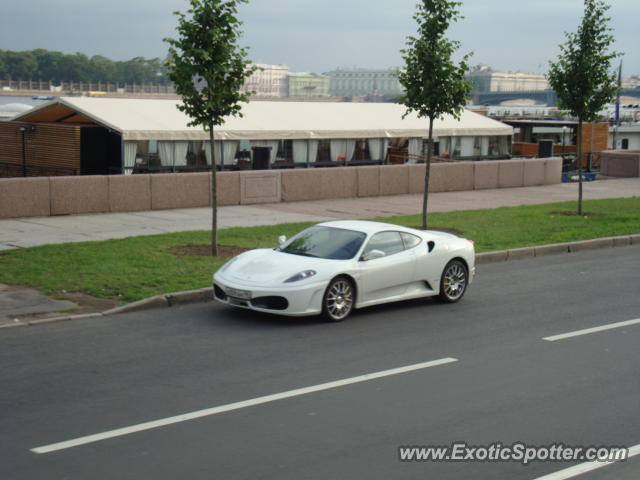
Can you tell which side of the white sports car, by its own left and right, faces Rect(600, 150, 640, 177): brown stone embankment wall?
back

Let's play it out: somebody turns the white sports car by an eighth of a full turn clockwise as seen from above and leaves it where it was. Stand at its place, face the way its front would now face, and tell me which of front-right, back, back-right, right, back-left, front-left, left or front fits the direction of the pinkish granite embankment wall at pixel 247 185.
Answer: right

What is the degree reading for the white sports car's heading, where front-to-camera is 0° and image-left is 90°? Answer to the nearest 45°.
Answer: approximately 45°
